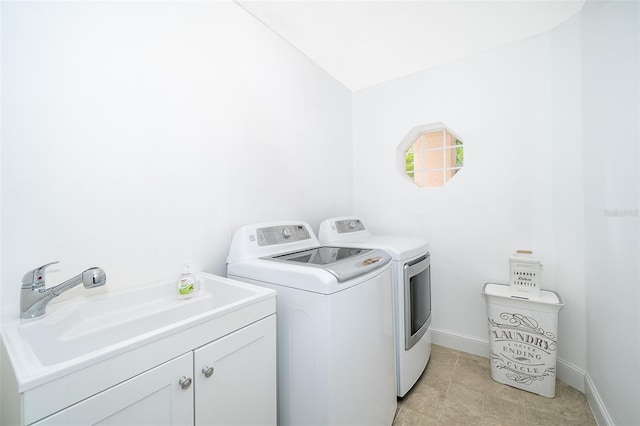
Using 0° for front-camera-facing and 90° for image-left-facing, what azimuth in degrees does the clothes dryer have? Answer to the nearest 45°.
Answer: approximately 315°

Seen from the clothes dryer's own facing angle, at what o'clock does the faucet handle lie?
The faucet handle is roughly at 3 o'clock from the clothes dryer.

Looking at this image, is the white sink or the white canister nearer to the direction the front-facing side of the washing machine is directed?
the white canister

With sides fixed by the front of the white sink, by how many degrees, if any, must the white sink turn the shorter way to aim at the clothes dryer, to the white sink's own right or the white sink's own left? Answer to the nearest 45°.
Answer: approximately 45° to the white sink's own left

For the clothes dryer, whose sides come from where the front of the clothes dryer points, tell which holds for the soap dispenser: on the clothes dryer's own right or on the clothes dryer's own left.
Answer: on the clothes dryer's own right
